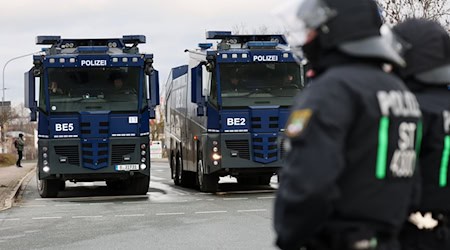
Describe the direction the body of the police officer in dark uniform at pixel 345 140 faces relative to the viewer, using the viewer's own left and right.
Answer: facing away from the viewer and to the left of the viewer

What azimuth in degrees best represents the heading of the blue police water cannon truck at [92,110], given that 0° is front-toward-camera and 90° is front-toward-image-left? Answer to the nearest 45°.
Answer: approximately 0°

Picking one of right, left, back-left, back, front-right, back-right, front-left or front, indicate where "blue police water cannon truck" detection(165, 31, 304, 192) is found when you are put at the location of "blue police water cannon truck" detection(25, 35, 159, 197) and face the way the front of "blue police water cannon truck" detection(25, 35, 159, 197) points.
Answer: left

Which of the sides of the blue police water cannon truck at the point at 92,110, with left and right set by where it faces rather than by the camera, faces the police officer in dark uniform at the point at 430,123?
front

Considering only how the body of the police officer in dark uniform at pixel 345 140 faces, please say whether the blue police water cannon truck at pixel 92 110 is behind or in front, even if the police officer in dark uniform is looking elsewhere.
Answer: in front

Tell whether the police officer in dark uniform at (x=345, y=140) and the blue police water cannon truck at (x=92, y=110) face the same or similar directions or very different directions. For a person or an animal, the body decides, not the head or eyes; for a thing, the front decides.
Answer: very different directions

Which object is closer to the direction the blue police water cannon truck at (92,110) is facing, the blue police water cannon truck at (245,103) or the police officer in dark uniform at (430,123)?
the police officer in dark uniform

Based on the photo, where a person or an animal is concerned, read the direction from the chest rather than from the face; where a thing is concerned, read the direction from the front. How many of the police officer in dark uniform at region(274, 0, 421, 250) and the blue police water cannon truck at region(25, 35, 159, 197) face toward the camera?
1

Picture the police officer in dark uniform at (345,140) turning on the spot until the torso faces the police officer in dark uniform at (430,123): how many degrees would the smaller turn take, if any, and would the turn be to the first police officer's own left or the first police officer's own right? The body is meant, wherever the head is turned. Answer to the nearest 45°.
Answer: approximately 90° to the first police officer's own right

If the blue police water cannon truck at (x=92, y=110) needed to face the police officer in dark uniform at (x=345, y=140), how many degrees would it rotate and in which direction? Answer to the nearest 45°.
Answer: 0° — it already faces them
